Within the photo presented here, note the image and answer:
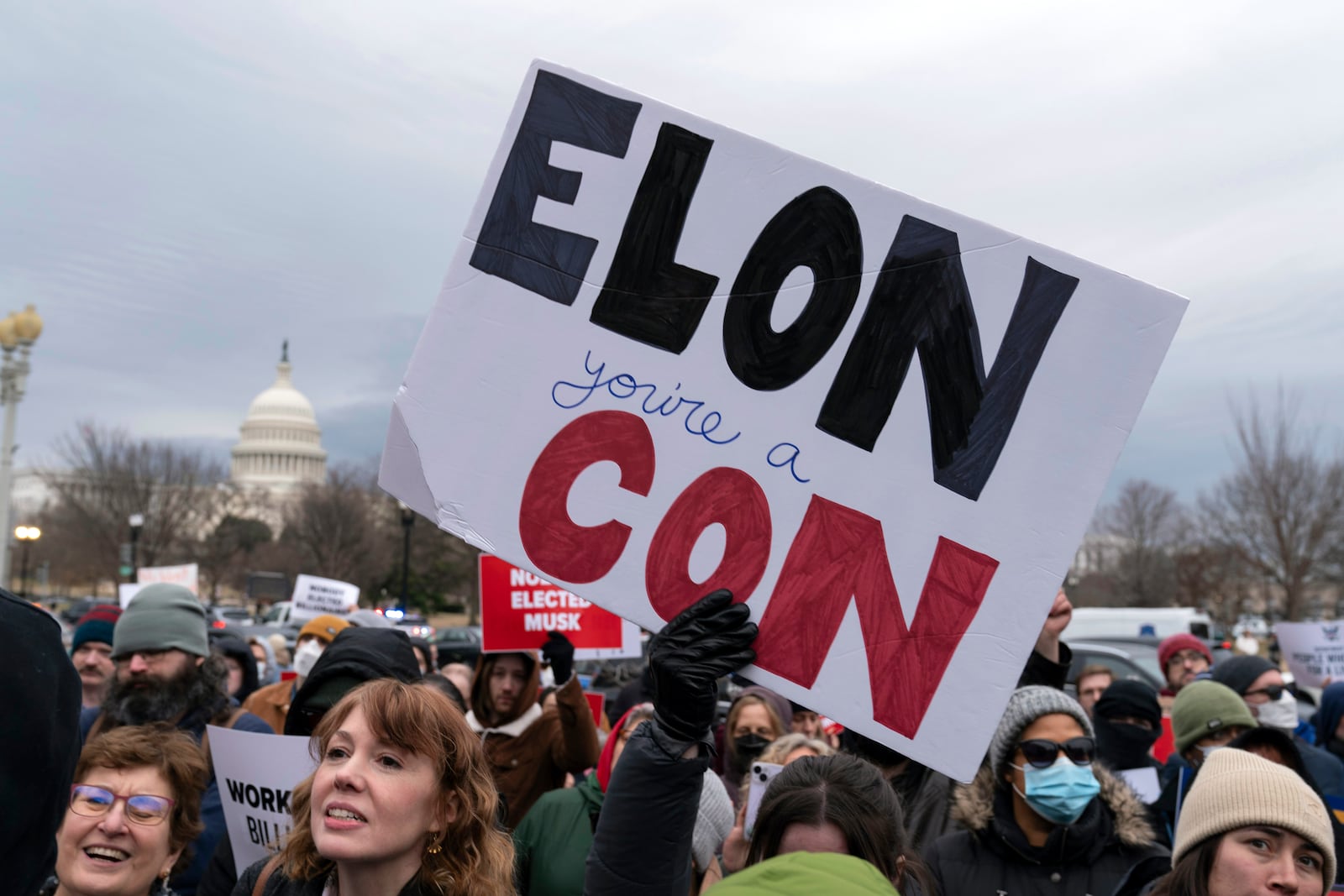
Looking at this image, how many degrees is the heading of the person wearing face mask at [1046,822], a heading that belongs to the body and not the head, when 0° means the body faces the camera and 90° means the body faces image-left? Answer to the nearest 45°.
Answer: approximately 315°

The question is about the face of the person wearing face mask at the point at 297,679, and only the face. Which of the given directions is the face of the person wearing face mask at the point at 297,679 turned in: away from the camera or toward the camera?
toward the camera

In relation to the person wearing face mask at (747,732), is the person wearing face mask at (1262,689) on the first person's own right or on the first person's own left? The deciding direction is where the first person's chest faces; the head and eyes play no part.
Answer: on the first person's own left

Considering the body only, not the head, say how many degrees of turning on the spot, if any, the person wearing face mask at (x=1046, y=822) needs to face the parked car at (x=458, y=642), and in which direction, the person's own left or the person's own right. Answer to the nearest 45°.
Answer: approximately 180°

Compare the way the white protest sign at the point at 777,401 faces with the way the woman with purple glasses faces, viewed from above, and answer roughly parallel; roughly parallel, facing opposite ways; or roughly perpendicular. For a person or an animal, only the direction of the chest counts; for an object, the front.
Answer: roughly parallel

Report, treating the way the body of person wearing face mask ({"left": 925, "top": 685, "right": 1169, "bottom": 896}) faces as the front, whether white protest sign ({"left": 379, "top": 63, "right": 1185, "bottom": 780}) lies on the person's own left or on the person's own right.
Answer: on the person's own right

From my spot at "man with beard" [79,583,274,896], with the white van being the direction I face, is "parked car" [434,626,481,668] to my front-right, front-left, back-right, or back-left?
front-left

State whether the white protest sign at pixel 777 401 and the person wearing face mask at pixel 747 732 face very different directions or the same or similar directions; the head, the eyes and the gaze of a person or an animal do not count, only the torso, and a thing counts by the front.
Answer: same or similar directions

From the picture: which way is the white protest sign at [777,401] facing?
toward the camera

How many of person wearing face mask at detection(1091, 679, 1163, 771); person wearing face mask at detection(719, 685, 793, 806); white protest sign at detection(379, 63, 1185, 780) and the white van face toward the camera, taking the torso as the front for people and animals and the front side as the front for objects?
3

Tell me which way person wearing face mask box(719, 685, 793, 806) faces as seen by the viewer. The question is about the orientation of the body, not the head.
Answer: toward the camera
